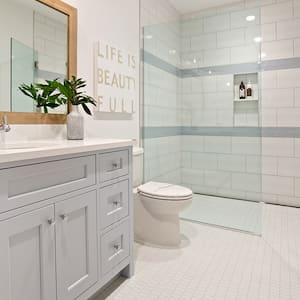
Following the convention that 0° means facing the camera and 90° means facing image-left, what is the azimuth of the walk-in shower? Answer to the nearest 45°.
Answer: approximately 0°

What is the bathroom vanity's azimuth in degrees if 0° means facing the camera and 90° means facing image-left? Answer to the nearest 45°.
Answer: approximately 315°

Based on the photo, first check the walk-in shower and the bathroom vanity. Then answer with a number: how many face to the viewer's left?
0

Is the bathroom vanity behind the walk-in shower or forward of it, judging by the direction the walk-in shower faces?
forward

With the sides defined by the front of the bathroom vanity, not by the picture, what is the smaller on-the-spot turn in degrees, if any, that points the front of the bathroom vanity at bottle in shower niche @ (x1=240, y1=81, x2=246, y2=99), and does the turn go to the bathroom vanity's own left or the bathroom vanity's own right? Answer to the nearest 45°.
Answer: approximately 90° to the bathroom vanity's own left

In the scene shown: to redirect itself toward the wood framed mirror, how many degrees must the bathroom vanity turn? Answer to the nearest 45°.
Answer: approximately 135° to its left

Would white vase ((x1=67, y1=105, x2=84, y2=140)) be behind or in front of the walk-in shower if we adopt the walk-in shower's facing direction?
in front

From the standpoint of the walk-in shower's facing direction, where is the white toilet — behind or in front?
in front
